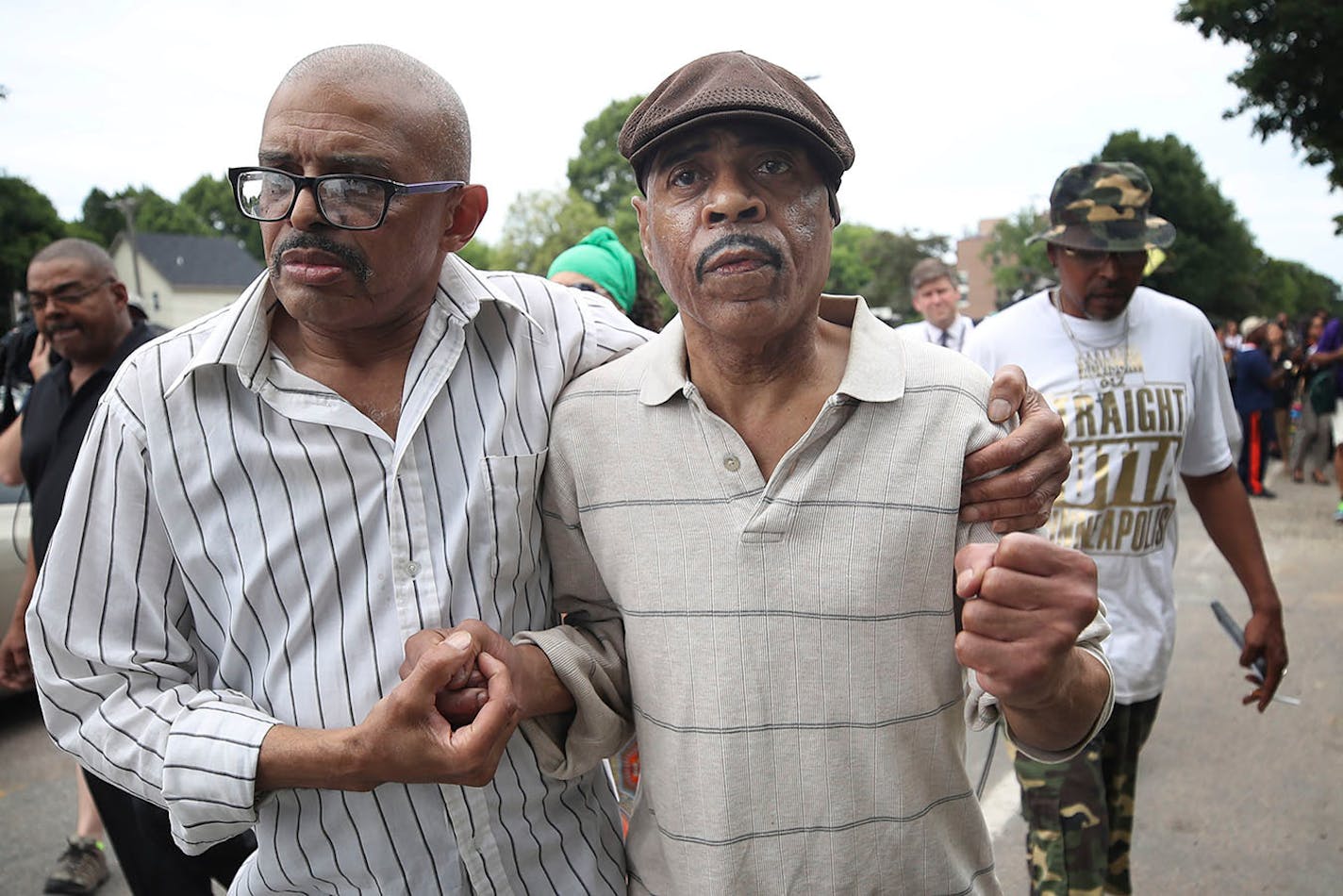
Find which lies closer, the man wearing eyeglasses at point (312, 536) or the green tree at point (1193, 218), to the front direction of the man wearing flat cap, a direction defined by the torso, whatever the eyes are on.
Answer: the man wearing eyeglasses

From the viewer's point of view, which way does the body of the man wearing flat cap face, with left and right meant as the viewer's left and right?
facing the viewer

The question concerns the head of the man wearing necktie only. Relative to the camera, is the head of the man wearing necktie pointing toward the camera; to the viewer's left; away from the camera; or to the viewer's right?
toward the camera

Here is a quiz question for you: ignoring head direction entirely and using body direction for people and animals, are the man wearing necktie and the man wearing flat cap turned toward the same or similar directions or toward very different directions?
same or similar directions

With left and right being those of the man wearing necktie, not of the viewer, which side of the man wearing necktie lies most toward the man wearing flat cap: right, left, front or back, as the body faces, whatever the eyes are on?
front

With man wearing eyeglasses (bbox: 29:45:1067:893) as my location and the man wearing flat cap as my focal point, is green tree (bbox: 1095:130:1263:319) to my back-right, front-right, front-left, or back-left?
front-left

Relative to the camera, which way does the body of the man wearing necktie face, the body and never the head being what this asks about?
toward the camera

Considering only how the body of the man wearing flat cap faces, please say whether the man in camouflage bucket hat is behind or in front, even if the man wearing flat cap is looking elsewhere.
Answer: behind

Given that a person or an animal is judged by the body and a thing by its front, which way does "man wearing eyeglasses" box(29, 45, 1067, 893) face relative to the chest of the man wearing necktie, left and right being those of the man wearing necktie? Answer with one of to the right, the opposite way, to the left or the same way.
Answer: the same way

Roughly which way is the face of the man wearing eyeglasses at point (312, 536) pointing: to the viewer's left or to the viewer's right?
to the viewer's left

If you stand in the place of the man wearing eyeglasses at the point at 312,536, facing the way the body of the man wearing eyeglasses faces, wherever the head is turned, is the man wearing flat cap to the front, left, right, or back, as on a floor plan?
left

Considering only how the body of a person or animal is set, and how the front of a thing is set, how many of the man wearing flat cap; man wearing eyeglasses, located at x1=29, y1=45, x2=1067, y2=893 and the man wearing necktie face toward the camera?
3

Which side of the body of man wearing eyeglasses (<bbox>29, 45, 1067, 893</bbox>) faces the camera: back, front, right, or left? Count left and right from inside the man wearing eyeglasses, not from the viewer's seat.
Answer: front

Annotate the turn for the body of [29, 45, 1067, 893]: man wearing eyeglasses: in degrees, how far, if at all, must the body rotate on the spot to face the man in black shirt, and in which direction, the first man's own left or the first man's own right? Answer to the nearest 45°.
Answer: approximately 135° to the first man's own right
